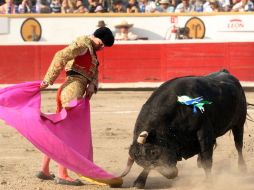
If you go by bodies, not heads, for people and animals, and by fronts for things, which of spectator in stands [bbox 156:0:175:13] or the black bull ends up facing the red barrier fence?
the spectator in stands

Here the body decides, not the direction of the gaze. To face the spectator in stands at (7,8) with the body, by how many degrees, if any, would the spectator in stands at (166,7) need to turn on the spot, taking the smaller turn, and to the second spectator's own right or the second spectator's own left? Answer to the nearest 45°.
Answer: approximately 90° to the second spectator's own right

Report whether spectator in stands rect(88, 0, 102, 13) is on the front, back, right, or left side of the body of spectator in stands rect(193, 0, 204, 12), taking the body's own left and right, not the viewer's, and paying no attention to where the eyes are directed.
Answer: right

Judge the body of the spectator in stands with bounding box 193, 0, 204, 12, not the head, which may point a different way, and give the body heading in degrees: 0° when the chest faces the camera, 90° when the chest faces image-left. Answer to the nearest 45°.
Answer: approximately 0°

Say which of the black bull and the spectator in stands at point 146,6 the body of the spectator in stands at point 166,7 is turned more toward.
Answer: the black bull

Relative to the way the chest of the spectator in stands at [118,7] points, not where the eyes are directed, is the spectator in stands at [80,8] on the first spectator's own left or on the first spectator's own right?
on the first spectator's own right

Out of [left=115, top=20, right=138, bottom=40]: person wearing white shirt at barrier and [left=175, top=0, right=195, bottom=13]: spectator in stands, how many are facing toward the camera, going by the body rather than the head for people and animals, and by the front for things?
2

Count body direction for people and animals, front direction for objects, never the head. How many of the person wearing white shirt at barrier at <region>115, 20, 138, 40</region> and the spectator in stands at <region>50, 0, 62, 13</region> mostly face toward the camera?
2
